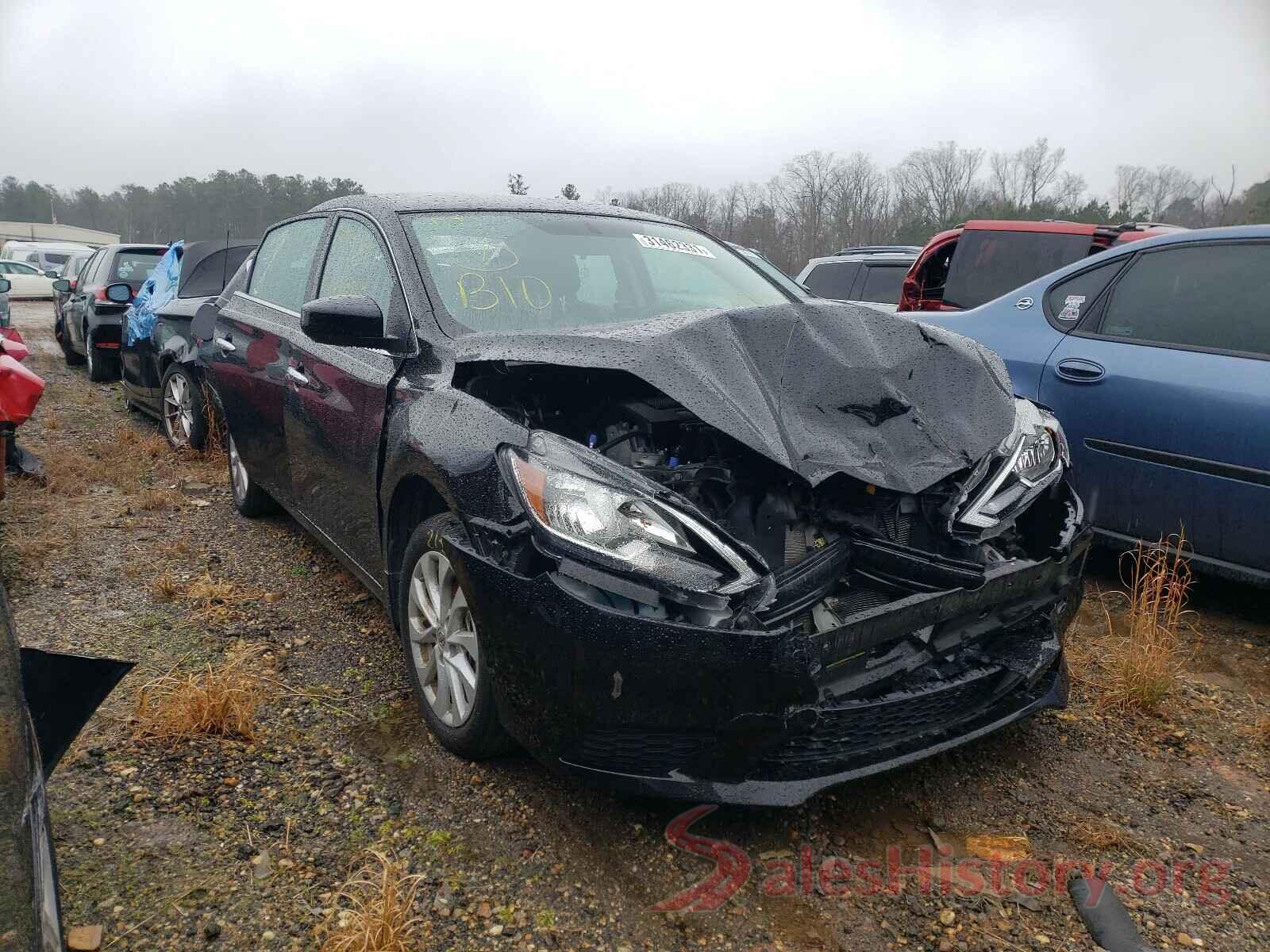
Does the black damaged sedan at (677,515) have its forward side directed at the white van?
no

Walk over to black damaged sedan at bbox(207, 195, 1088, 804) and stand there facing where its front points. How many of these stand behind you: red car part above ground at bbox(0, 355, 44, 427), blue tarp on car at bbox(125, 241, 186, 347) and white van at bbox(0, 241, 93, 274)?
3

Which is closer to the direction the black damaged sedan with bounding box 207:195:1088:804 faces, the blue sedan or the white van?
the blue sedan

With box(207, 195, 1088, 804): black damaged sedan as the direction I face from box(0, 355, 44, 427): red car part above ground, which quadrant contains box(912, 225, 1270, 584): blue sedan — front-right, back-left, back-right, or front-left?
front-left

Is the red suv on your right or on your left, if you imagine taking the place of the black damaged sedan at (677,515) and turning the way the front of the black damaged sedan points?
on your left

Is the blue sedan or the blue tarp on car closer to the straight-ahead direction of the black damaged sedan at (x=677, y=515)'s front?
the blue sedan

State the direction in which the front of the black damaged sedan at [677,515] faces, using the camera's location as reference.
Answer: facing the viewer and to the right of the viewer

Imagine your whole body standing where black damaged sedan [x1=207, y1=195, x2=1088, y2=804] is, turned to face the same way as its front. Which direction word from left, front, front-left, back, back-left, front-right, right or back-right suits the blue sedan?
left

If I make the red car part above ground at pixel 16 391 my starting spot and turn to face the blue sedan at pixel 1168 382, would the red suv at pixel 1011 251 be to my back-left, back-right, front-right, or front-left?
front-left

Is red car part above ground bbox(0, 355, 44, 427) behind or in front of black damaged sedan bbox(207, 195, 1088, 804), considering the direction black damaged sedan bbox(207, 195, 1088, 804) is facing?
behind

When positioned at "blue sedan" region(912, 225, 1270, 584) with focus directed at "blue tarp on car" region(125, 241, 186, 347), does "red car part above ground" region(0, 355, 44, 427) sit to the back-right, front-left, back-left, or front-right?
front-left

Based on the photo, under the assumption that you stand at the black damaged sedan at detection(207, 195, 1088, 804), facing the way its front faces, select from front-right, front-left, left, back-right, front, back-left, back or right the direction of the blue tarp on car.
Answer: back
